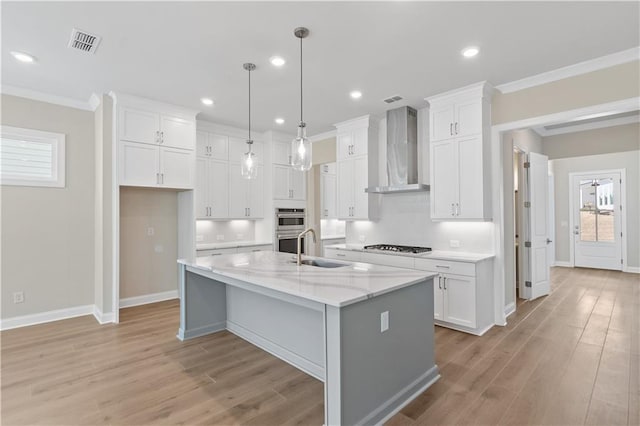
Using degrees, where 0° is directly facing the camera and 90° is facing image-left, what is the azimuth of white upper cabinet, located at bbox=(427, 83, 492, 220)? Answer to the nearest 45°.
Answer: approximately 45°

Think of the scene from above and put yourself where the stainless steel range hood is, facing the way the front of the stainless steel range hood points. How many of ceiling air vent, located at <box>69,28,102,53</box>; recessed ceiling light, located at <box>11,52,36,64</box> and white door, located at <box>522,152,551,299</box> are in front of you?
2

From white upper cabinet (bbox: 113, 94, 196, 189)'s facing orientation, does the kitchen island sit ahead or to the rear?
ahead

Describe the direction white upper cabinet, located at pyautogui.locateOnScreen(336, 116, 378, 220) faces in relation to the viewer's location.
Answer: facing the viewer and to the left of the viewer

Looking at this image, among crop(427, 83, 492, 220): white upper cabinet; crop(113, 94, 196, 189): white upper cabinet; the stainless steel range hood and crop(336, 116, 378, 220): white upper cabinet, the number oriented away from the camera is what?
0

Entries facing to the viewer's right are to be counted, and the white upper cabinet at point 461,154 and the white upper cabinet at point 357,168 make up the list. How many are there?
0

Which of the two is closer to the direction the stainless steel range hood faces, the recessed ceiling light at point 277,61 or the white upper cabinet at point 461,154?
the recessed ceiling light

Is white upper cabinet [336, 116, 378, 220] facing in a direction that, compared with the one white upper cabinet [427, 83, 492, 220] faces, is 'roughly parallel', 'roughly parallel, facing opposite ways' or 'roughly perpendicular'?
roughly parallel

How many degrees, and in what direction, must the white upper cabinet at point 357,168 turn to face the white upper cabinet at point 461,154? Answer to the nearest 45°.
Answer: approximately 90° to its left

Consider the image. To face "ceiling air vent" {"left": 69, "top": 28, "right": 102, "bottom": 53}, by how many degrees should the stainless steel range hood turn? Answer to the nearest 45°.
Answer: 0° — it already faces it

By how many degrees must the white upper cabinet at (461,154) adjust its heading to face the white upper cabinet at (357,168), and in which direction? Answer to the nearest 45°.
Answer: approximately 90° to its right

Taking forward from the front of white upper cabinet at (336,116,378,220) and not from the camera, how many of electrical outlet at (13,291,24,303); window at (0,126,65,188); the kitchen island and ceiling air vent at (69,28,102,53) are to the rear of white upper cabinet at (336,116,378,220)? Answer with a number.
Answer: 0

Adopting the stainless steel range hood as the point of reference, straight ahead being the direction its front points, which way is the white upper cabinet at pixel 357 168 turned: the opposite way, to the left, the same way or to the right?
the same way

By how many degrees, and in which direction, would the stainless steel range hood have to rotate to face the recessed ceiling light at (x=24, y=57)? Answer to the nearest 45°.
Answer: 0° — it already faces it
